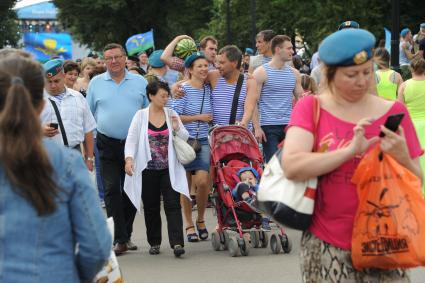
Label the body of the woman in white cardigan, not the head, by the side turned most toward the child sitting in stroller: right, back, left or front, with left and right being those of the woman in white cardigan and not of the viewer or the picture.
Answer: left

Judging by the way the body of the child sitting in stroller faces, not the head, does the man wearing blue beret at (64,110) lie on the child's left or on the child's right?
on the child's right

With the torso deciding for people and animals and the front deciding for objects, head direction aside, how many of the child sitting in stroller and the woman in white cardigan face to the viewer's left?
0

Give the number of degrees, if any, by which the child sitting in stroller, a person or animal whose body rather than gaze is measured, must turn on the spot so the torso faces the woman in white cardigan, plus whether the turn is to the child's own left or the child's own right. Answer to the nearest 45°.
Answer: approximately 135° to the child's own right

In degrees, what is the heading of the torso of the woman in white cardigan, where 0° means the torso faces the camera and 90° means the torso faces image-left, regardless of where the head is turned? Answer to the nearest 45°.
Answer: approximately 0°

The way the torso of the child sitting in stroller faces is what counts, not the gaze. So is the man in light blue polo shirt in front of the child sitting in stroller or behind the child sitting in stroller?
behind

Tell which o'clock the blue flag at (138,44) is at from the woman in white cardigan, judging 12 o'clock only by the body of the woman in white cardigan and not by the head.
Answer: The blue flag is roughly at 6 o'clock from the woman in white cardigan.

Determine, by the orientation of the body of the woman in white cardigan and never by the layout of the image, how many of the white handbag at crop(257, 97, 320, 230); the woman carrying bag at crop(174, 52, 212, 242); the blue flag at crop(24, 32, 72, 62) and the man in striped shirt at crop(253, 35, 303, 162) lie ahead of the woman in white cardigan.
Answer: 1

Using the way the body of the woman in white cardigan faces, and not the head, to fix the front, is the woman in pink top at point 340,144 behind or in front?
in front

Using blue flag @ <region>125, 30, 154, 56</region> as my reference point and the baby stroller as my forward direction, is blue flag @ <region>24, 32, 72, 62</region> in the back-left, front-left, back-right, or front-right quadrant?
back-right

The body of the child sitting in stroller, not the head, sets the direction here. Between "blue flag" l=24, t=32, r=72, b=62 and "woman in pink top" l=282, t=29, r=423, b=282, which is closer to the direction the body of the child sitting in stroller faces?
the woman in pink top

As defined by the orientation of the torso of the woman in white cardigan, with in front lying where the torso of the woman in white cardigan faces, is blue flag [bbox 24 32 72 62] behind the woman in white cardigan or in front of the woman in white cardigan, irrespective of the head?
behind
